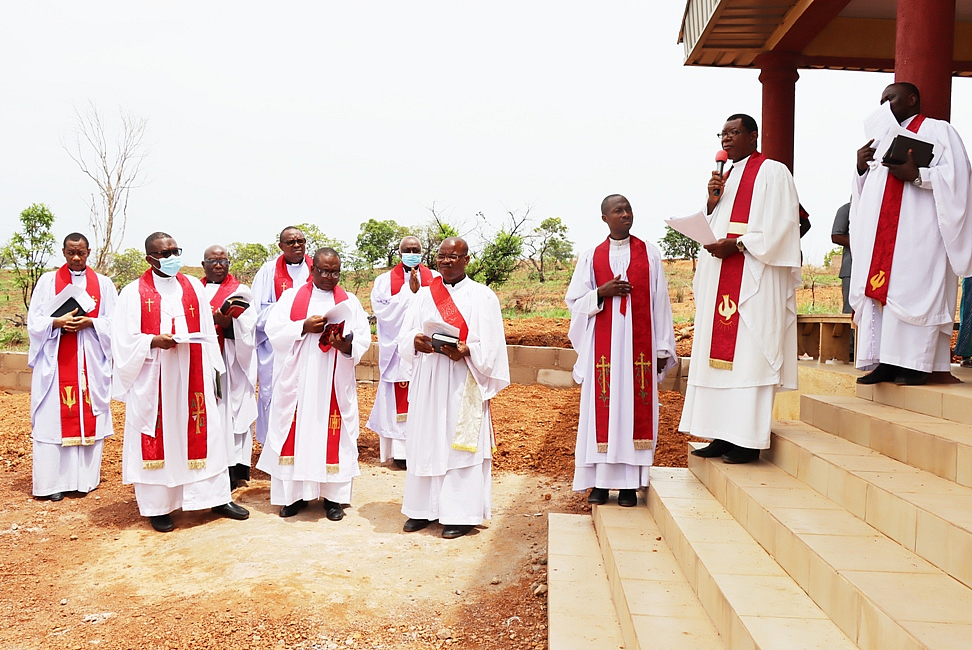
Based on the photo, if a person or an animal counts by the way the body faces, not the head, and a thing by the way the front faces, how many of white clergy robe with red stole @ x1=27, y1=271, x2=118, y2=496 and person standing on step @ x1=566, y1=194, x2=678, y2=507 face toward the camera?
2

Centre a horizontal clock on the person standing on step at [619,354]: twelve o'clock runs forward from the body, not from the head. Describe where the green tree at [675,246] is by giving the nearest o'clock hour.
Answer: The green tree is roughly at 6 o'clock from the person standing on step.

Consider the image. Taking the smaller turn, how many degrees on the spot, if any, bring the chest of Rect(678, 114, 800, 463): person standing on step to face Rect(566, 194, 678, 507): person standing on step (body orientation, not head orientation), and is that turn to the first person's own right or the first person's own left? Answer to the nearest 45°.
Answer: approximately 90° to the first person's own right

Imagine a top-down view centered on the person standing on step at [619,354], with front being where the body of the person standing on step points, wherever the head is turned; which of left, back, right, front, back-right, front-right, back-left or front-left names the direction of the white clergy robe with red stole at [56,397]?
right

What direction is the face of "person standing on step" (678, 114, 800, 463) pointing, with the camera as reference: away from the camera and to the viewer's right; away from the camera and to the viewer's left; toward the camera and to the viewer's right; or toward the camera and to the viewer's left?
toward the camera and to the viewer's left

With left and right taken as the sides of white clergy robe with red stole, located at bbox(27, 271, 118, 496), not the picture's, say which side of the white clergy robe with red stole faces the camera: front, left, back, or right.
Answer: front

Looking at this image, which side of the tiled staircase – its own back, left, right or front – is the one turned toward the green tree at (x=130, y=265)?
right

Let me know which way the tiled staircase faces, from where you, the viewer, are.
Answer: facing the viewer and to the left of the viewer

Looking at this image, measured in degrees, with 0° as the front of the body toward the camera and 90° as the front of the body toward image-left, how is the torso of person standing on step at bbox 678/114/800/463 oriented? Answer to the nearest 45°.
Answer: approximately 45°

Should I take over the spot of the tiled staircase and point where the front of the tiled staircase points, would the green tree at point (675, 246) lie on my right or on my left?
on my right

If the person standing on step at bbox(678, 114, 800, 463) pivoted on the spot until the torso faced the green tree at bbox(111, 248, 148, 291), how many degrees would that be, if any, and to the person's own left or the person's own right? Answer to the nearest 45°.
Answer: approximately 90° to the person's own right
